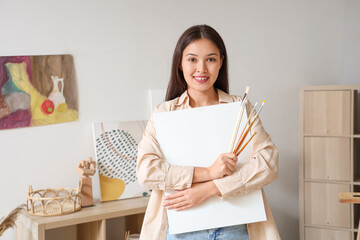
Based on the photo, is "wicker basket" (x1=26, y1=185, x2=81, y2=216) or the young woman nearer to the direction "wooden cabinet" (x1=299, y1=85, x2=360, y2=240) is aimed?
the young woman

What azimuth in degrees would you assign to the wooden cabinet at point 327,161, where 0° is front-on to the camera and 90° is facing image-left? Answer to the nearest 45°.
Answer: approximately 0°

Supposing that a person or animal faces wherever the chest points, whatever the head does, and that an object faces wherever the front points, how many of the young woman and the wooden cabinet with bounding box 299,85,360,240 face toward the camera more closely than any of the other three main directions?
2

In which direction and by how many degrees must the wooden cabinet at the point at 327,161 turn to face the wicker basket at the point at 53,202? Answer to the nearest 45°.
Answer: approximately 45° to its right

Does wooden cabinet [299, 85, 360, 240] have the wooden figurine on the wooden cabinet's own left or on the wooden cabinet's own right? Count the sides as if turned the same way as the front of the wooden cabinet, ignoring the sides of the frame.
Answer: on the wooden cabinet's own right

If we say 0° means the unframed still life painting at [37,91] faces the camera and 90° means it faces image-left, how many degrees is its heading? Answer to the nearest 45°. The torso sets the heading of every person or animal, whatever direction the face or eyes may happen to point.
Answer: approximately 315°

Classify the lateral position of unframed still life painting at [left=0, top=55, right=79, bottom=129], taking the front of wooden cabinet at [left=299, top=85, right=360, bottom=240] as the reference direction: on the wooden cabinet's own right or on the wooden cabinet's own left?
on the wooden cabinet's own right

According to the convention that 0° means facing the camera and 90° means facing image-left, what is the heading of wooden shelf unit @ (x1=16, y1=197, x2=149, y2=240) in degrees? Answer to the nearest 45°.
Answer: approximately 315°
